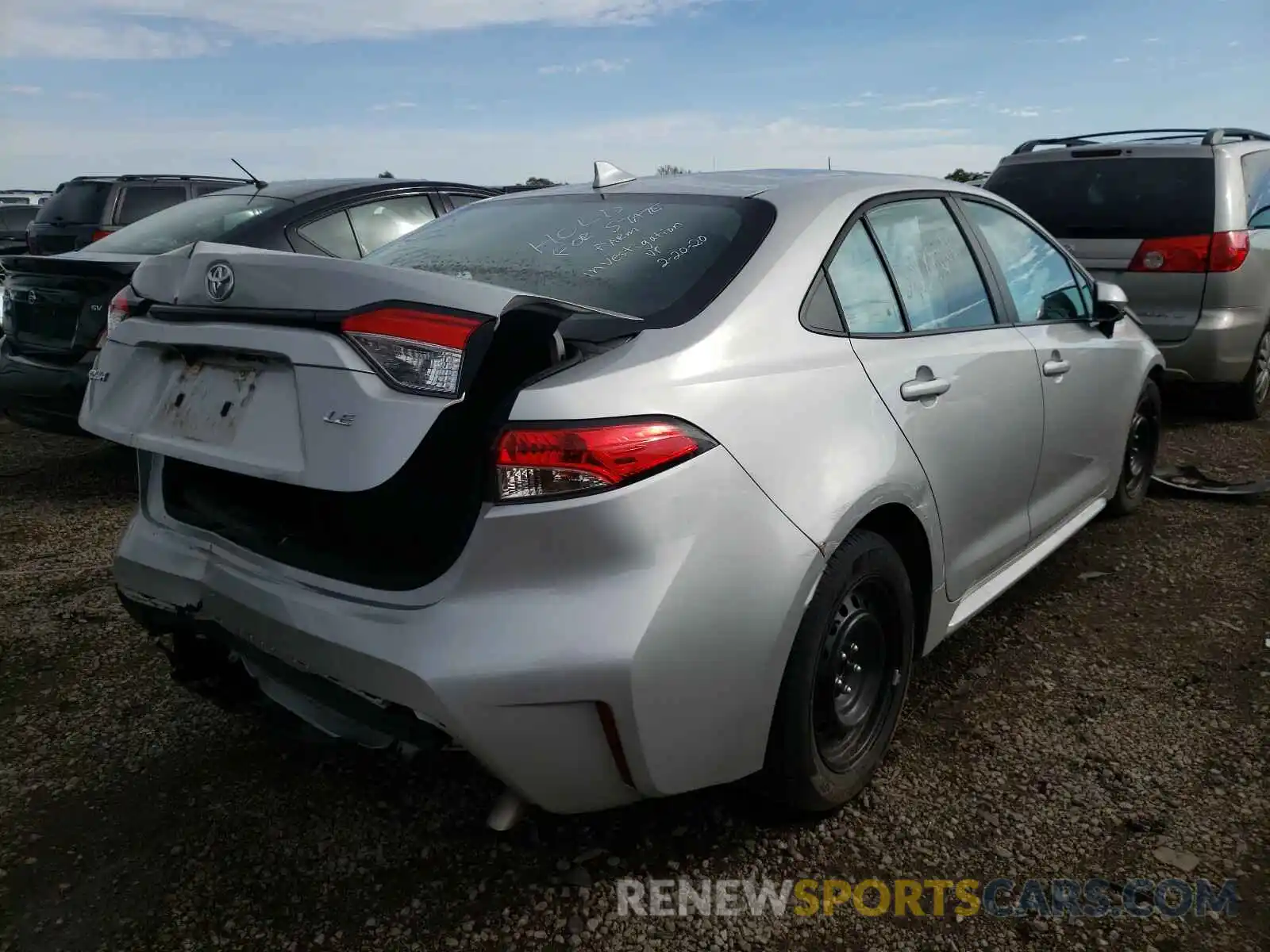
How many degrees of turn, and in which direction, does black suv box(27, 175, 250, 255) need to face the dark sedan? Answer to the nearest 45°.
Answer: approximately 135° to its right

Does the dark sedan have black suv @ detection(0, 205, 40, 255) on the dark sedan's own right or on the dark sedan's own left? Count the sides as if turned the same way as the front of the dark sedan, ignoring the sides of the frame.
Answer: on the dark sedan's own left

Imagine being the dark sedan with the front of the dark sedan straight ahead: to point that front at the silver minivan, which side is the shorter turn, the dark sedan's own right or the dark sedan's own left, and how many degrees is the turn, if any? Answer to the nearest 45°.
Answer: approximately 45° to the dark sedan's own right

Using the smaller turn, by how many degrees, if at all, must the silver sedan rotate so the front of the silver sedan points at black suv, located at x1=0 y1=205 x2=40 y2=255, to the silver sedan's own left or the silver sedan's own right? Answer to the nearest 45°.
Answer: approximately 90° to the silver sedan's own left

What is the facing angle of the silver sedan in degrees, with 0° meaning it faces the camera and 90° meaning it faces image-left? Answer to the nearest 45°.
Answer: approximately 225°

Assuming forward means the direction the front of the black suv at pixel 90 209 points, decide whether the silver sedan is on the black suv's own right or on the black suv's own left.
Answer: on the black suv's own right

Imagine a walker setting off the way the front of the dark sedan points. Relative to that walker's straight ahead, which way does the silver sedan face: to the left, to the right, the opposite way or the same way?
the same way

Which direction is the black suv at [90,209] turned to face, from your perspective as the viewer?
facing away from the viewer and to the right of the viewer

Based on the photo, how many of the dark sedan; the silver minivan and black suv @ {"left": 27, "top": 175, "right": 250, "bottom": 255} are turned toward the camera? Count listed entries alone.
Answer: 0

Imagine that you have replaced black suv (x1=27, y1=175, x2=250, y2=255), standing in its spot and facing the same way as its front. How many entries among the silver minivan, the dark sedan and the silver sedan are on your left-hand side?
0

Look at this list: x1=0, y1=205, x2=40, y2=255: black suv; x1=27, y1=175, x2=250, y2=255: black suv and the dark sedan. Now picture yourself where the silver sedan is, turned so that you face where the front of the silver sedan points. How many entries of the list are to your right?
0

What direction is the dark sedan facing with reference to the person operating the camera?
facing away from the viewer and to the right of the viewer

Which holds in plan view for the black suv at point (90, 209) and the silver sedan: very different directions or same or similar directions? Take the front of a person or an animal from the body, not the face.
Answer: same or similar directions

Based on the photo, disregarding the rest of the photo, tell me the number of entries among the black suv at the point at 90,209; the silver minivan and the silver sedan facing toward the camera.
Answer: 0

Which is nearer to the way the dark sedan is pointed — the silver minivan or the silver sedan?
the silver minivan

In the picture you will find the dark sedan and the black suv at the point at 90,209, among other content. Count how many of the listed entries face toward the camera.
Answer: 0

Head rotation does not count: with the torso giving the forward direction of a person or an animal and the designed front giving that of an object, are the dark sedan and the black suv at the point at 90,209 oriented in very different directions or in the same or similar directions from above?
same or similar directions

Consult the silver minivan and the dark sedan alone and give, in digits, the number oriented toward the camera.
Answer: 0

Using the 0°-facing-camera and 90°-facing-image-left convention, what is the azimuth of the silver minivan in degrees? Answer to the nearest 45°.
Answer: approximately 225°
